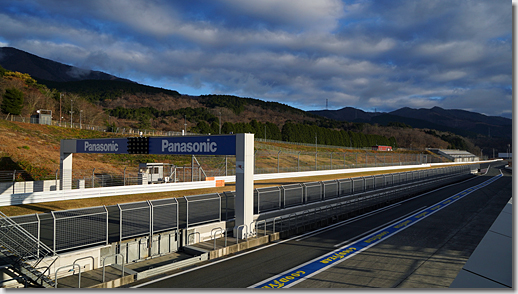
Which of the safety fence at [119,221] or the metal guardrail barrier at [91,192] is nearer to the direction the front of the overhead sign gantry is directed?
the safety fence

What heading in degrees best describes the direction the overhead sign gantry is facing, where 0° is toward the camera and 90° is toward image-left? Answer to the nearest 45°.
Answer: approximately 45°

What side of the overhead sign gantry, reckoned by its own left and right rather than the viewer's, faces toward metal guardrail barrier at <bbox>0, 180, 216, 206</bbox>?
right
